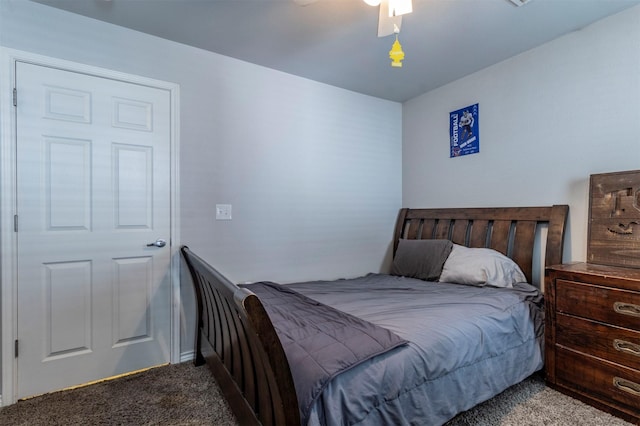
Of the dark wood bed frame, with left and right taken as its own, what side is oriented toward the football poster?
back

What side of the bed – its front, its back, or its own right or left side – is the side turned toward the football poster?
back

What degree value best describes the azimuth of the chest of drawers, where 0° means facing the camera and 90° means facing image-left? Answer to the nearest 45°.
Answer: approximately 45°

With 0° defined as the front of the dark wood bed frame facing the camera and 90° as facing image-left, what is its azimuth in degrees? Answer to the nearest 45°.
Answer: approximately 45°

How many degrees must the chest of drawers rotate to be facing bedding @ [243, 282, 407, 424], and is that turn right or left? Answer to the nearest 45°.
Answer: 0° — it already faces it

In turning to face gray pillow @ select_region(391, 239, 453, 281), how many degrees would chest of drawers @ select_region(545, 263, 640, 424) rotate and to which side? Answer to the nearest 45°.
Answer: approximately 45° to its right

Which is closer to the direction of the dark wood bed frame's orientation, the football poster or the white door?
the white door

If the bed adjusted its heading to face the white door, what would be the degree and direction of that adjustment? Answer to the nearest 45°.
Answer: approximately 45° to its right

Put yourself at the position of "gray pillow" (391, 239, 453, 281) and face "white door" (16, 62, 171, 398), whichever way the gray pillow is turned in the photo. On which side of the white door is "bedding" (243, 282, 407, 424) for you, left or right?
left
